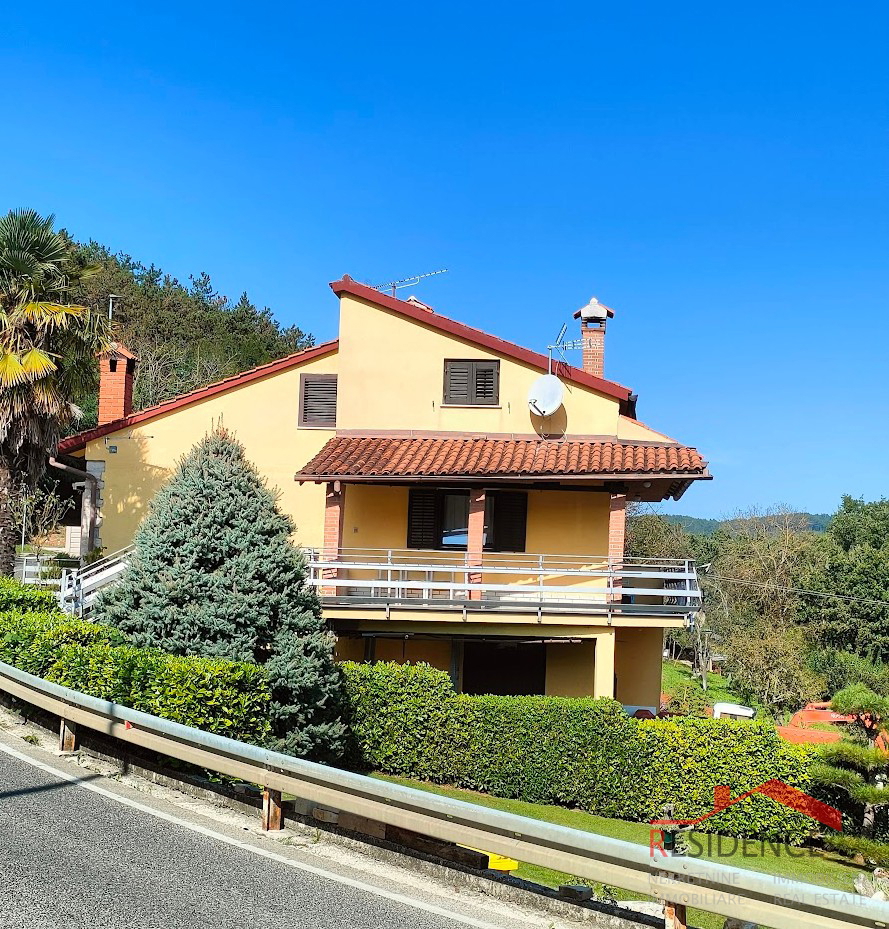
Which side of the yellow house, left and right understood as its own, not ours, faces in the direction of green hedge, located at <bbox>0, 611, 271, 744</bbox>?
front

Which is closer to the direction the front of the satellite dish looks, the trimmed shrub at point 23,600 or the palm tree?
the trimmed shrub

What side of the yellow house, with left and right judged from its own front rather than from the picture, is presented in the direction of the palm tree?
right

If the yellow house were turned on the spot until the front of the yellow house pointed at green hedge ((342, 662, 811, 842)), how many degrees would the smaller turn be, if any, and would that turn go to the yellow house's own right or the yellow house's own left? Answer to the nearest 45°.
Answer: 0° — it already faces it

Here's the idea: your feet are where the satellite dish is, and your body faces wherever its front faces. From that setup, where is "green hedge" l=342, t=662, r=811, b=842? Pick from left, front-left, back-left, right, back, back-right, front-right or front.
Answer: front-left

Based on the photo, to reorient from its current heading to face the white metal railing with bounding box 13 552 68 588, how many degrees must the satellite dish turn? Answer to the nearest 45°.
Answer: approximately 45° to its right

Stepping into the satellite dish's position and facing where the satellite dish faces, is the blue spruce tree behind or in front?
in front

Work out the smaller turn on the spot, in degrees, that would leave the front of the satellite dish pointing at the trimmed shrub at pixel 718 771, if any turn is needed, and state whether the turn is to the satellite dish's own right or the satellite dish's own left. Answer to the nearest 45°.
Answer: approximately 90° to the satellite dish's own left

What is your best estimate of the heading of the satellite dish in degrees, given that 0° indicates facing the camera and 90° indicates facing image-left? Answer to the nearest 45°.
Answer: approximately 45°

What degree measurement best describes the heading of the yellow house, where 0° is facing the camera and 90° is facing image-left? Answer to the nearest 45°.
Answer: approximately 0°

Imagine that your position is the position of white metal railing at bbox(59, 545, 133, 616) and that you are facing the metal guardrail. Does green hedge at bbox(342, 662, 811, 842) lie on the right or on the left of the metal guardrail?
left
